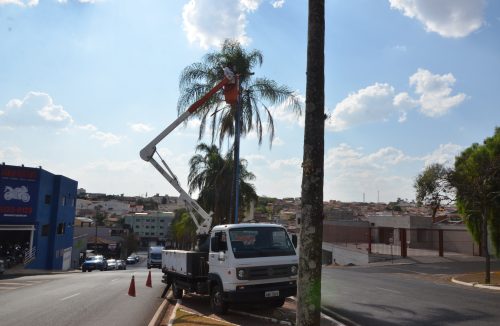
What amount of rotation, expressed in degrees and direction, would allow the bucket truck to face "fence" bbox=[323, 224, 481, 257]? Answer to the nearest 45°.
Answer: approximately 90° to its left

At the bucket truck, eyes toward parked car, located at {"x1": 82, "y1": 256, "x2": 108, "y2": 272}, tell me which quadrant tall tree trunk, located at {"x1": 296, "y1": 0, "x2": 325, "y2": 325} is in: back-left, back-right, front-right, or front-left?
back-left

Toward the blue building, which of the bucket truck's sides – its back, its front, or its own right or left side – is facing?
back

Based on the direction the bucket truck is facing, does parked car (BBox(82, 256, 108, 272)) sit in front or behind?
behind

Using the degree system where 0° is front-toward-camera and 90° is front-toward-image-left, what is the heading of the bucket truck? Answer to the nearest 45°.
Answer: approximately 315°

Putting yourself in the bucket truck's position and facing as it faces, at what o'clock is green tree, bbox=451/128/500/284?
The green tree is roughly at 9 o'clock from the bucket truck.

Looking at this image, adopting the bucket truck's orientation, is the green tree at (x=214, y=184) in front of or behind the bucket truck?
behind

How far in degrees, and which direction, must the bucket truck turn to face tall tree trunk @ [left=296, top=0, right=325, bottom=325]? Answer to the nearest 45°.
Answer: approximately 45° to its right
